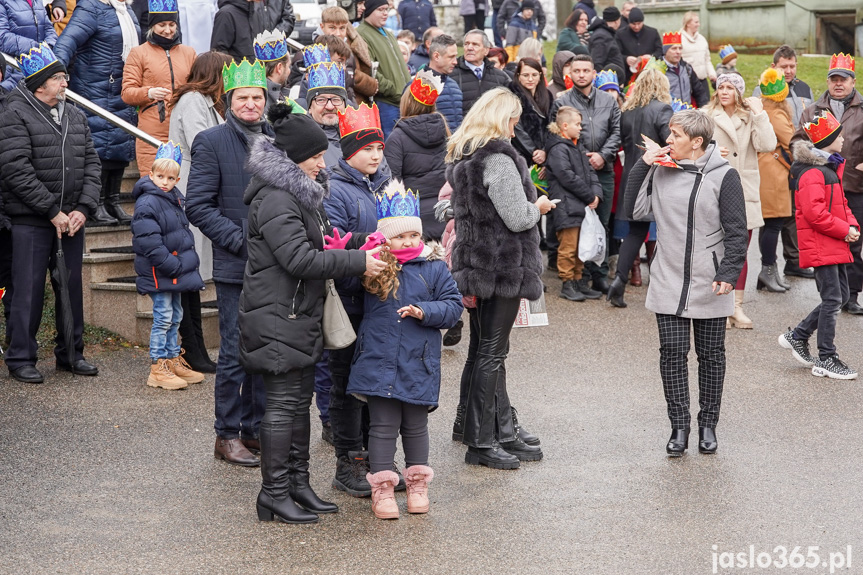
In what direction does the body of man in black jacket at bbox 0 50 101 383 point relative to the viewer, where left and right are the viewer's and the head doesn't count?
facing the viewer and to the right of the viewer

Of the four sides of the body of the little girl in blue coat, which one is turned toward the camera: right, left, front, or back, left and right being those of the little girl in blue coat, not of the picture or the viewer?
front

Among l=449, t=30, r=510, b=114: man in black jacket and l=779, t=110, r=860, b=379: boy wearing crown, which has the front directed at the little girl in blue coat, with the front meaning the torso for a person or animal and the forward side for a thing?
the man in black jacket

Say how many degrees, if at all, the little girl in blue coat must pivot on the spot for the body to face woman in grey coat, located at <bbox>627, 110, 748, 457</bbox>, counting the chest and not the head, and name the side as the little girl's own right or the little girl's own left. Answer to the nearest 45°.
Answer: approximately 135° to the little girl's own left

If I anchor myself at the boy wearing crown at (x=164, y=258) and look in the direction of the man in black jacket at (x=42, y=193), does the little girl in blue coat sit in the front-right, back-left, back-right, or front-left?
back-left

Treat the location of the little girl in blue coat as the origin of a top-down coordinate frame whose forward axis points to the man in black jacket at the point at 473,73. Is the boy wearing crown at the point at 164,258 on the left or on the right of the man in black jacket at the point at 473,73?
left

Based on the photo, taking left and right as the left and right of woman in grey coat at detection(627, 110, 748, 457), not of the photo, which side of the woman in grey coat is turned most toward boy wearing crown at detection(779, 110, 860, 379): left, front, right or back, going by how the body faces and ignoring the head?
back

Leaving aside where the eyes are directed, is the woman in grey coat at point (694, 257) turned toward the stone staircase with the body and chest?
no

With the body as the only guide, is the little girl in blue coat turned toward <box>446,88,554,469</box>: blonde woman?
no

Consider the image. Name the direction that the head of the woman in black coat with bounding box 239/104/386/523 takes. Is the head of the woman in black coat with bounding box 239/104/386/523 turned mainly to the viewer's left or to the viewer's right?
to the viewer's right

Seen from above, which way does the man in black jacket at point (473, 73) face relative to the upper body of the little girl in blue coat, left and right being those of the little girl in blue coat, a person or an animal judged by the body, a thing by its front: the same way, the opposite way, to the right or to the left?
the same way

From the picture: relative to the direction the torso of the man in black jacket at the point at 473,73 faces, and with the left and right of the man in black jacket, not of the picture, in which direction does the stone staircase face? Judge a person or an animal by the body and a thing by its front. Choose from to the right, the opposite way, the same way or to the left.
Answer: the same way

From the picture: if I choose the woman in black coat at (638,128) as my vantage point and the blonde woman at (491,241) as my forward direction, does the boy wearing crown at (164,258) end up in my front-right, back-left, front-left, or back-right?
front-right

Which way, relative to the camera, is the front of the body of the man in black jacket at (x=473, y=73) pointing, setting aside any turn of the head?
toward the camera

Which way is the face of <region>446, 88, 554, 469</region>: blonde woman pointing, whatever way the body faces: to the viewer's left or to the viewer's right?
to the viewer's right

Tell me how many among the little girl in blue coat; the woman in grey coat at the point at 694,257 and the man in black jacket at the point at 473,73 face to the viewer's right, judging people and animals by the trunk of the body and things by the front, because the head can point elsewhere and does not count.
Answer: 0

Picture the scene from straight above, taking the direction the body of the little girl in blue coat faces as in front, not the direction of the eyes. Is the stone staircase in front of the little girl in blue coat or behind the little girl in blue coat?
behind
